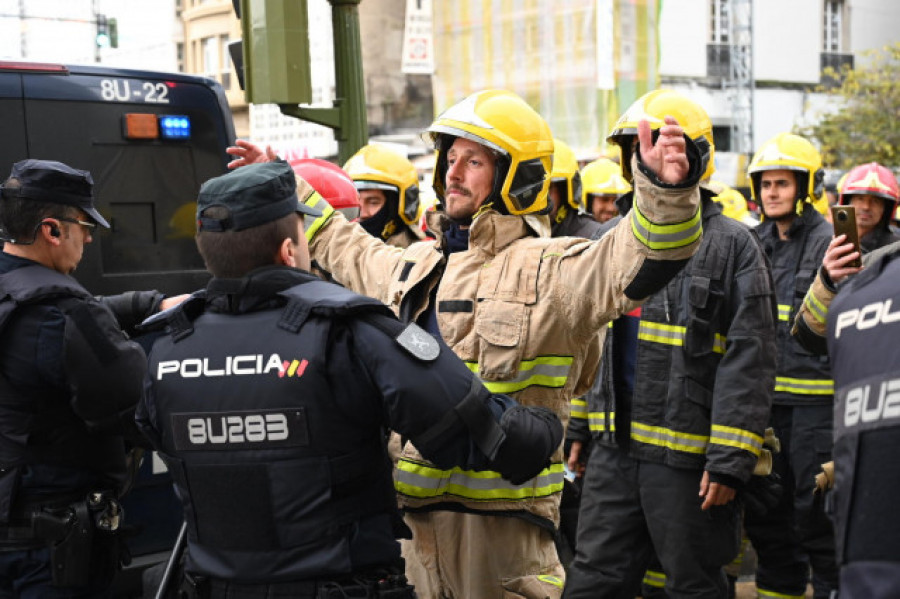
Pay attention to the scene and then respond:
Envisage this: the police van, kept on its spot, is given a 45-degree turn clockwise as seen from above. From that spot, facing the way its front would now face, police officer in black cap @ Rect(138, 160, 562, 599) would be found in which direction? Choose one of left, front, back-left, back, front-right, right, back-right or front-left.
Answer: back-right

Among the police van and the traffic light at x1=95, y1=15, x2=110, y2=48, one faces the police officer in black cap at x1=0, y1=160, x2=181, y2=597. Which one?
the traffic light

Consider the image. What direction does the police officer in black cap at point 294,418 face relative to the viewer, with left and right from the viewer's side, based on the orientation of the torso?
facing away from the viewer and to the right of the viewer

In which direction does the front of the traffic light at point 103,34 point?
toward the camera

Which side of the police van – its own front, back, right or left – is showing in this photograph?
back

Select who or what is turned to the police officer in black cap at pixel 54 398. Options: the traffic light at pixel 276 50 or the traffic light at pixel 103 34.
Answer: the traffic light at pixel 103 34

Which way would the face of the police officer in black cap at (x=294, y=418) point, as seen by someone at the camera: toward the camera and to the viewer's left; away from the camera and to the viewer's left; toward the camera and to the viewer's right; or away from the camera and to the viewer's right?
away from the camera and to the viewer's right

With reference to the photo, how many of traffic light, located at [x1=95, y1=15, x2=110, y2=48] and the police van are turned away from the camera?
1

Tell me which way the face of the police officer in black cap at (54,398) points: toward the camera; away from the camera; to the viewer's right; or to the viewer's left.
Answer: to the viewer's right

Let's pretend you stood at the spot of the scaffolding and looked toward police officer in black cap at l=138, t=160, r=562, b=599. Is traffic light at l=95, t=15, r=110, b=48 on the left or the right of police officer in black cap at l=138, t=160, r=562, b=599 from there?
right

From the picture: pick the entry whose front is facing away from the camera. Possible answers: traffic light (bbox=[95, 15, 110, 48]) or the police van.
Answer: the police van

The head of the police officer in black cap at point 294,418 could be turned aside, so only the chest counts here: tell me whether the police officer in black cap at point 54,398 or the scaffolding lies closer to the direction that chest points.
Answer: the scaffolding

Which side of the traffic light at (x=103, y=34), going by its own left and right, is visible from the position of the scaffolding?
left

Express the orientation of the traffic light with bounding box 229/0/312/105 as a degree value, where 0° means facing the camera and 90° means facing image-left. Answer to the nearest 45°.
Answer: approximately 135°

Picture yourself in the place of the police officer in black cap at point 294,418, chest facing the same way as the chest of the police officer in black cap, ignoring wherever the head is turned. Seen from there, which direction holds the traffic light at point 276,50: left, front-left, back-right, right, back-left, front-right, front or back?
front-left
